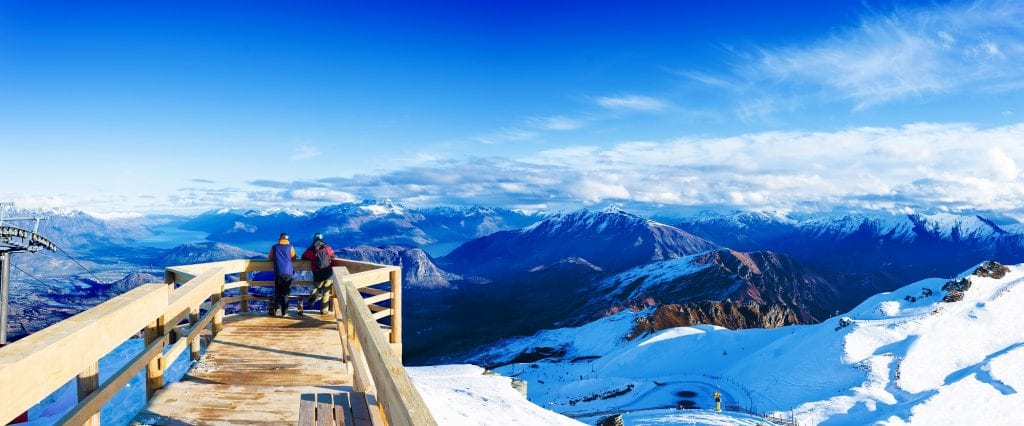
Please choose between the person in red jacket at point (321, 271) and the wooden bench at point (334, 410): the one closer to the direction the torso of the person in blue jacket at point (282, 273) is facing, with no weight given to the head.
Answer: the person in red jacket

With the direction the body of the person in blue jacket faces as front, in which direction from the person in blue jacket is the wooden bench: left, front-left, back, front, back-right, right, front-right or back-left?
back

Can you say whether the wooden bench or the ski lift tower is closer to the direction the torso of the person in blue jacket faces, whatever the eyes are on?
the ski lift tower

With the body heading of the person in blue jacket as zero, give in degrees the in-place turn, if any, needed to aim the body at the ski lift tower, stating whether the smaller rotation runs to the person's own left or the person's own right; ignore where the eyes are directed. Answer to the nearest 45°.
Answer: approximately 45° to the person's own left

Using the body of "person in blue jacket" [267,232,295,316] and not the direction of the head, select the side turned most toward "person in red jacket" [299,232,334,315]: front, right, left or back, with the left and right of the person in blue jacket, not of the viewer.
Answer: right

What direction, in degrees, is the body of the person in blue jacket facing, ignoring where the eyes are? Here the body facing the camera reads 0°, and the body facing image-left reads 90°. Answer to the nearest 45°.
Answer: approximately 180°
